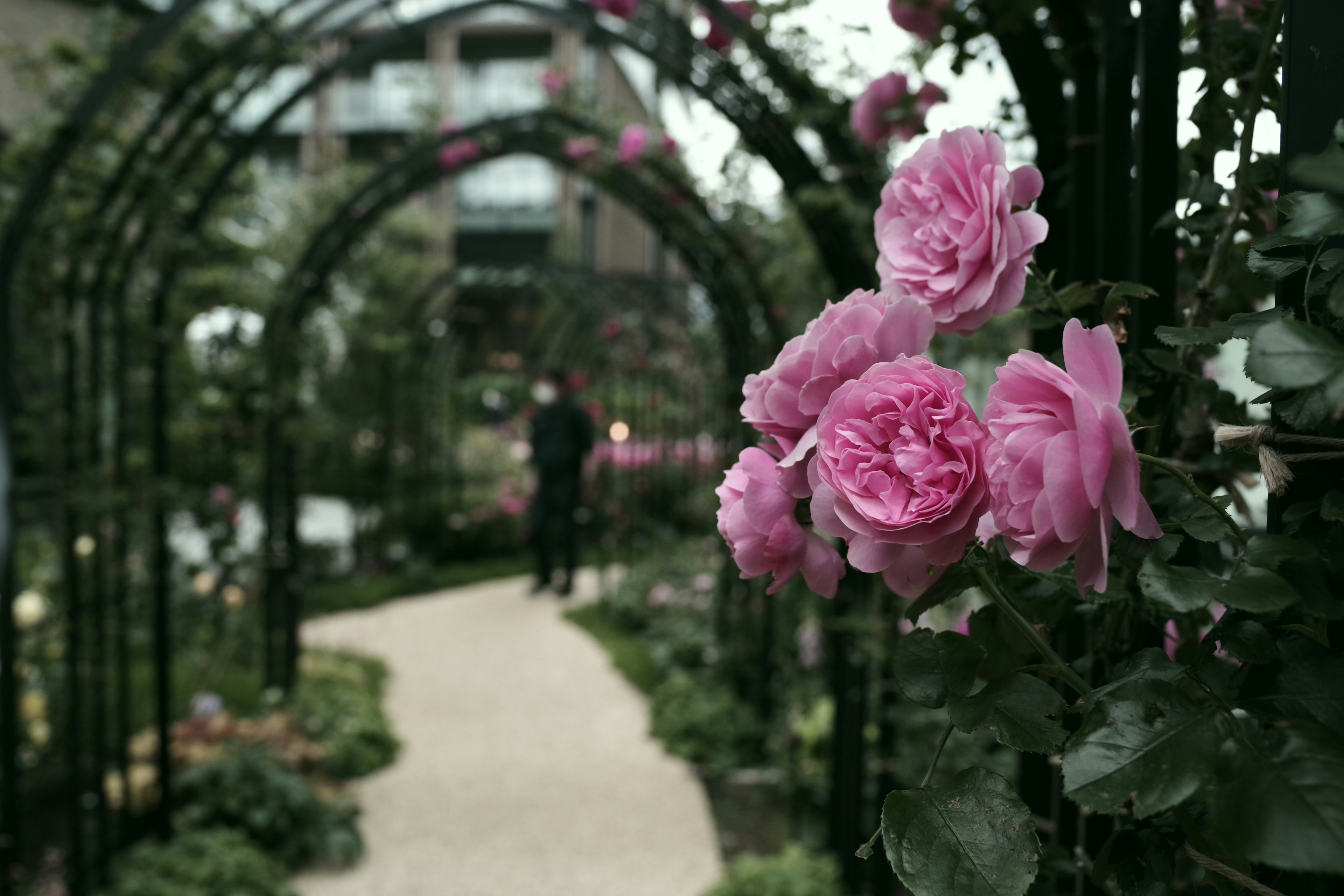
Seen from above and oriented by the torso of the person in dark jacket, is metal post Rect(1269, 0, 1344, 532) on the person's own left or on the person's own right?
on the person's own left

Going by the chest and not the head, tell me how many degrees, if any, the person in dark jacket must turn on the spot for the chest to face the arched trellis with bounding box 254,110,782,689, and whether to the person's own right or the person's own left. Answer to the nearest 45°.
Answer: approximately 45° to the person's own left

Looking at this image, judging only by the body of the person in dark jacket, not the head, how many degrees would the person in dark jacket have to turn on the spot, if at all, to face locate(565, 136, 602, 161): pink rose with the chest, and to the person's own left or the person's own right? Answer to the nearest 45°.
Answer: approximately 45° to the person's own left

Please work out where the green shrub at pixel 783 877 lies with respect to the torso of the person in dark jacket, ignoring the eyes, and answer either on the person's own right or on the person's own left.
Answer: on the person's own left

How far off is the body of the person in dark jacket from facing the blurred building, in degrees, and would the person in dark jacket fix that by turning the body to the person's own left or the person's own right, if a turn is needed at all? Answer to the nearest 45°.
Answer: approximately 135° to the person's own right

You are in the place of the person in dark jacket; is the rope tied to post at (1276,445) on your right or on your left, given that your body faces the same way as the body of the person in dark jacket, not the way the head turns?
on your left

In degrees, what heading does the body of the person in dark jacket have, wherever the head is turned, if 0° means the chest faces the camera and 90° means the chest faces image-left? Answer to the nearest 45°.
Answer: approximately 45°

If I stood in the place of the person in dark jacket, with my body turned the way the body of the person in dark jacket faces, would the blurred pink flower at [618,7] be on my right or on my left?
on my left
